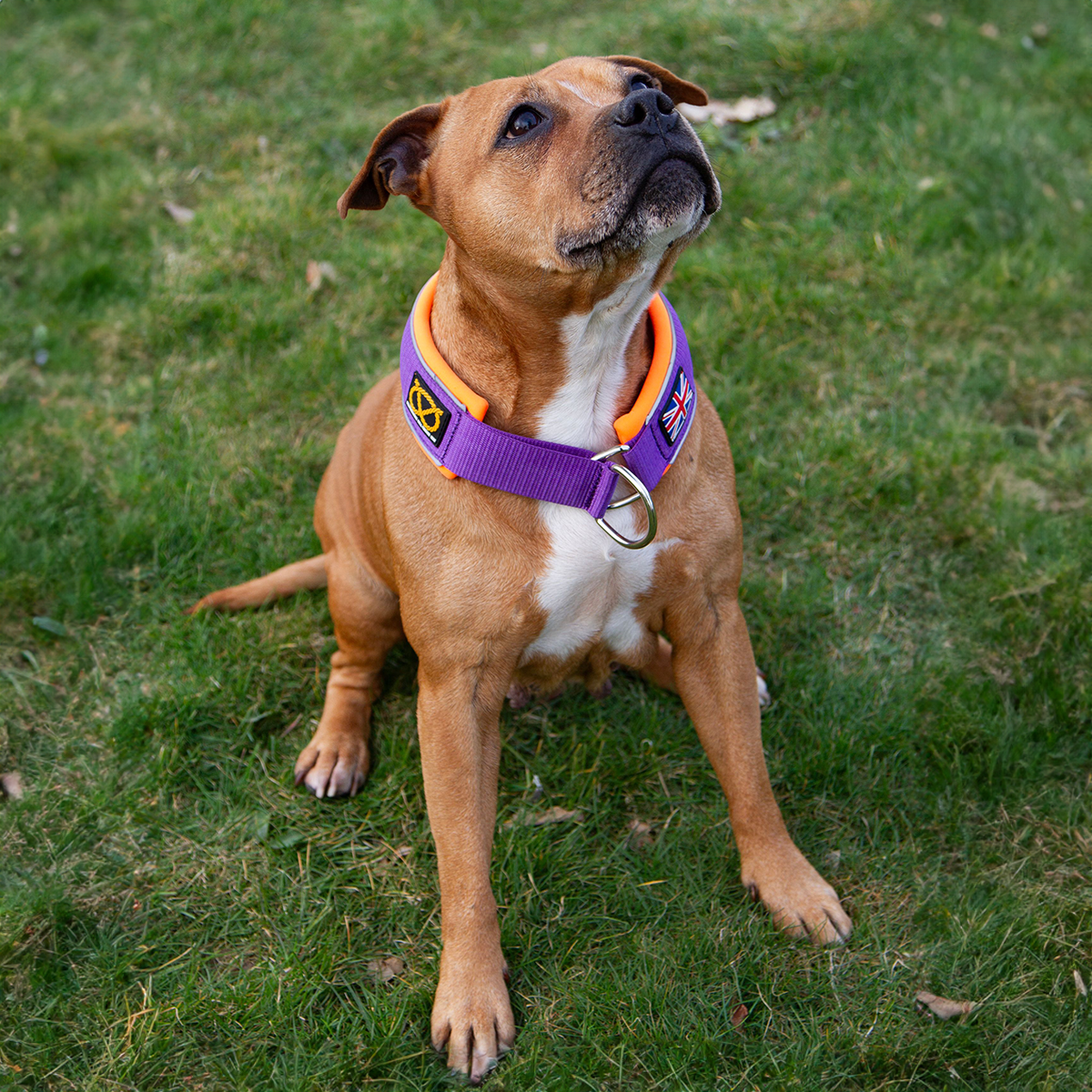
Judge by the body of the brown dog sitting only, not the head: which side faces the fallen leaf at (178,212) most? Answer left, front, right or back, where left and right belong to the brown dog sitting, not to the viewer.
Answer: back

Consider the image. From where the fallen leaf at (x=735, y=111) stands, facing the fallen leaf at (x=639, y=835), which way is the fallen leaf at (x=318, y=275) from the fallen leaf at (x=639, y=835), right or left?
right

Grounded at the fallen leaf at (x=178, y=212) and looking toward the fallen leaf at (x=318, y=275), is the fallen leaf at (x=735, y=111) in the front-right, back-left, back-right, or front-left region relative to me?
front-left

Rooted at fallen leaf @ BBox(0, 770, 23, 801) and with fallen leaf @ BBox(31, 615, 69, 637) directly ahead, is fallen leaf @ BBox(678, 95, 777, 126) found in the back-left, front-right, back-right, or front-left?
front-right

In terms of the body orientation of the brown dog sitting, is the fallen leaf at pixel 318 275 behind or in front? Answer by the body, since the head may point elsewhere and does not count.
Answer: behind

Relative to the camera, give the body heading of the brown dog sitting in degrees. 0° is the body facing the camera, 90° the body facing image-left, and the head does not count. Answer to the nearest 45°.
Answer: approximately 315°
